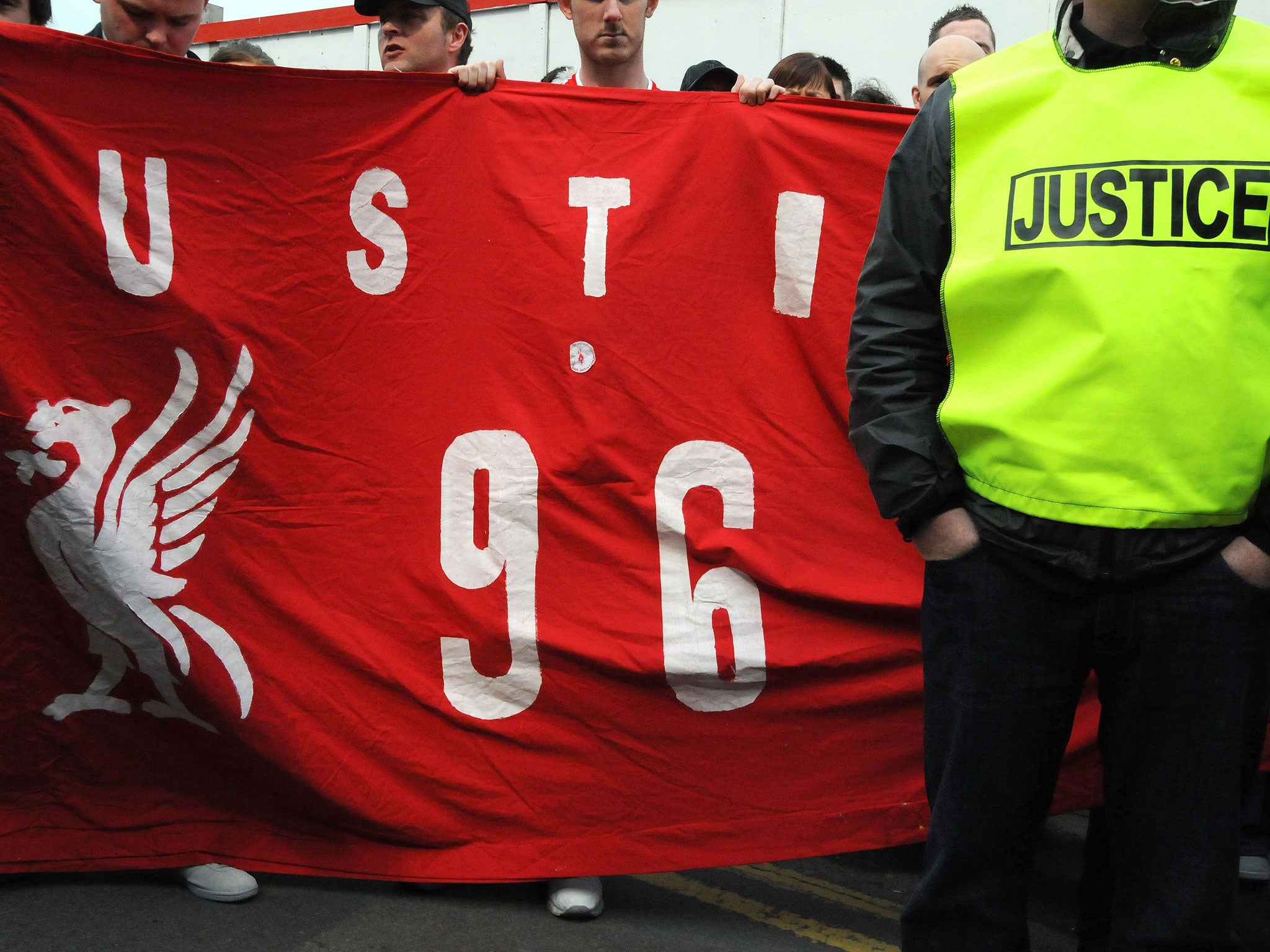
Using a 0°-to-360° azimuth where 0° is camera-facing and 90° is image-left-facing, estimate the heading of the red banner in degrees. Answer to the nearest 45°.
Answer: approximately 0°

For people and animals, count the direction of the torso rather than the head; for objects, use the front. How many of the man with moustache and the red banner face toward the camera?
2

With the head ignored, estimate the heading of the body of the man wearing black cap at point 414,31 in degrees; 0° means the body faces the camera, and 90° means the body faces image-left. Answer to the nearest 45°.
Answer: approximately 45°

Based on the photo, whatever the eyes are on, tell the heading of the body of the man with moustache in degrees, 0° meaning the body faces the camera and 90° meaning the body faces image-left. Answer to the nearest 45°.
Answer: approximately 0°
